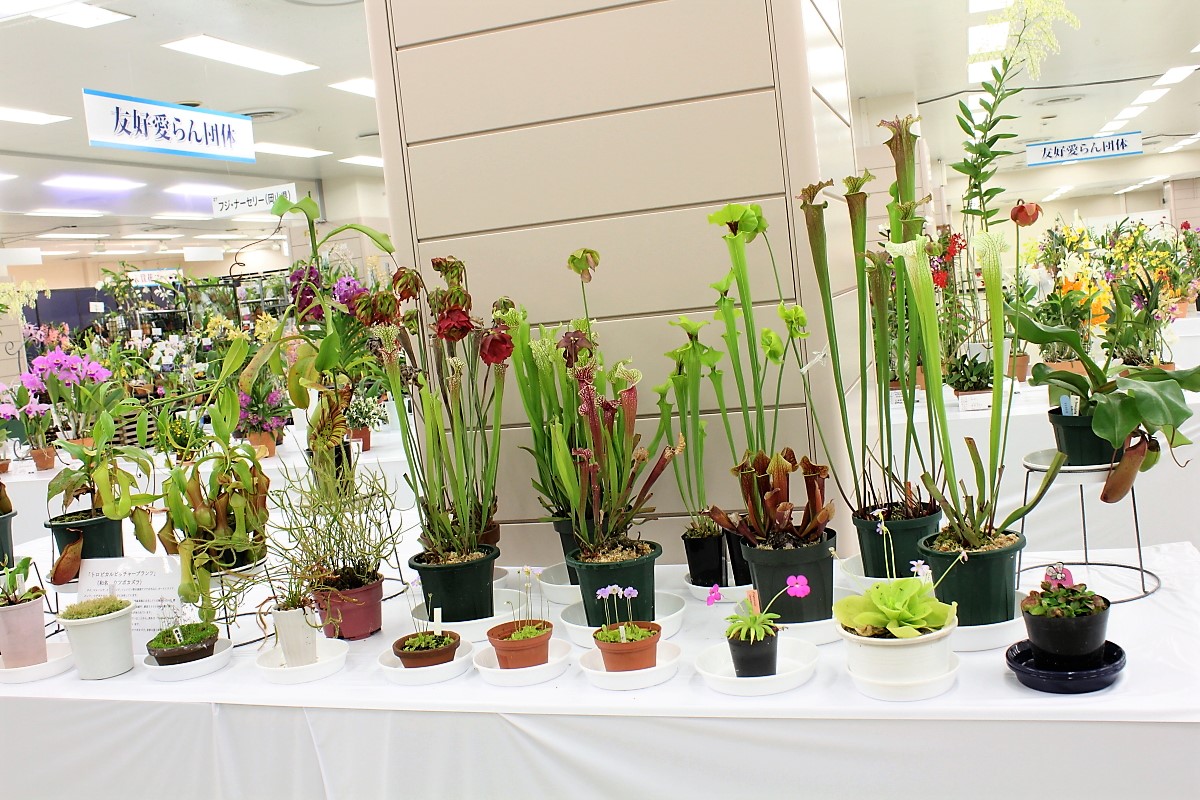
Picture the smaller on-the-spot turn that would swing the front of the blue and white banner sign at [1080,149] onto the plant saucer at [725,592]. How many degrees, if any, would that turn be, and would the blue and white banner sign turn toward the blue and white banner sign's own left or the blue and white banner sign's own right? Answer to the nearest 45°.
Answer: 0° — it already faces it

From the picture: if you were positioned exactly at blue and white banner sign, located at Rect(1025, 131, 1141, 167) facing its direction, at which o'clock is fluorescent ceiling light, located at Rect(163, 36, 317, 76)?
The fluorescent ceiling light is roughly at 1 o'clock from the blue and white banner sign.

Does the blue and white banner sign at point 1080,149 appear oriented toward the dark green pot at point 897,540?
yes

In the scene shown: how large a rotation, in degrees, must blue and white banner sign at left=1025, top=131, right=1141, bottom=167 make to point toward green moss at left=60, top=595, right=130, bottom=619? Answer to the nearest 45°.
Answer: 0° — it already faces it

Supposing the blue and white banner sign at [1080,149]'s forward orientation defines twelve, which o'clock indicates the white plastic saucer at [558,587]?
The white plastic saucer is roughly at 12 o'clock from the blue and white banner sign.

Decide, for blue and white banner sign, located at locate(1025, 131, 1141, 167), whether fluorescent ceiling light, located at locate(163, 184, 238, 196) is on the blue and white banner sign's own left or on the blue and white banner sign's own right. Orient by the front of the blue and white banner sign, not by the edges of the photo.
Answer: on the blue and white banner sign's own right

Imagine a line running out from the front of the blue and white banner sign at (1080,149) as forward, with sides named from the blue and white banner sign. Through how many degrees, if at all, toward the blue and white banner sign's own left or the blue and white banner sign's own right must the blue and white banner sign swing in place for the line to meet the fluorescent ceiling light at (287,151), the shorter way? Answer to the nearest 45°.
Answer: approximately 45° to the blue and white banner sign's own right

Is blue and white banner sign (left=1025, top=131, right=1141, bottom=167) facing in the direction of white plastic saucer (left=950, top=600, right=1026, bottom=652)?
yes

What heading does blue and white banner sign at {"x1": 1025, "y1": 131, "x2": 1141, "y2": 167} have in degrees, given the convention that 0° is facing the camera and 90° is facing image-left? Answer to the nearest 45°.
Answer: approximately 0°

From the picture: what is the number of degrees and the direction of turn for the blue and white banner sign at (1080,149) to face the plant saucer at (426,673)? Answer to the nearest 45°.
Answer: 0° — it already faces it
